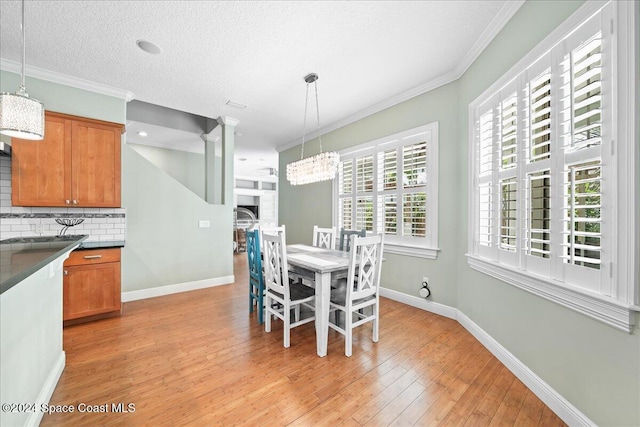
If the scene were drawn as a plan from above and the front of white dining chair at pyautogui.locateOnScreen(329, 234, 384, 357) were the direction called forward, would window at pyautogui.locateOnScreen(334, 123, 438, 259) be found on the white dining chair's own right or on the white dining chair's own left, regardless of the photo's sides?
on the white dining chair's own right

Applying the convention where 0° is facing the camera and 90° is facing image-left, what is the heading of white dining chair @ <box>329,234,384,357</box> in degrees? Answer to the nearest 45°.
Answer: approximately 135°

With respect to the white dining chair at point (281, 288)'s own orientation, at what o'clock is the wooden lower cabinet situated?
The wooden lower cabinet is roughly at 8 o'clock from the white dining chair.

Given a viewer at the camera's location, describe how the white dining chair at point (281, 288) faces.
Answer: facing away from the viewer and to the right of the viewer

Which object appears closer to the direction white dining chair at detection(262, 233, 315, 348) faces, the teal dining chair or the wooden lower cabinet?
the teal dining chair

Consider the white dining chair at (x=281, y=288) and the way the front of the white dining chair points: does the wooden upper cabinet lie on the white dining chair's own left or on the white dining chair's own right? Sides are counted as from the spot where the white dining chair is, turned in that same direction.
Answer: on the white dining chair's own left

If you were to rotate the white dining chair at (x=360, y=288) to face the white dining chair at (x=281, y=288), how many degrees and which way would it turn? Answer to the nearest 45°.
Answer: approximately 45° to its left

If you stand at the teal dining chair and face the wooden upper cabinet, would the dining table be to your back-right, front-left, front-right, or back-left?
back-left

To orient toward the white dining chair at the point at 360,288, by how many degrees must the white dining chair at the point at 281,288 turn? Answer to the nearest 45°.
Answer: approximately 45° to its right
